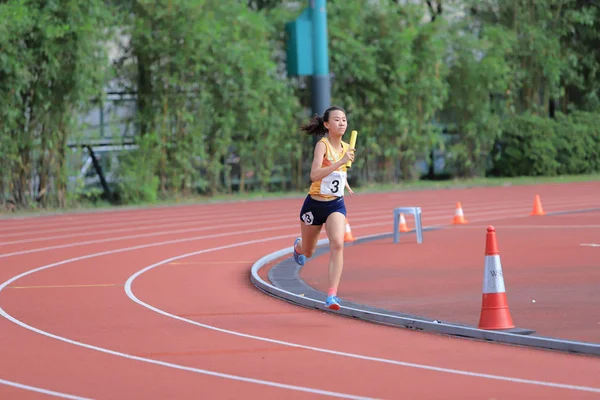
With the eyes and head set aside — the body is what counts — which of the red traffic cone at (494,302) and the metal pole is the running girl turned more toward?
the red traffic cone

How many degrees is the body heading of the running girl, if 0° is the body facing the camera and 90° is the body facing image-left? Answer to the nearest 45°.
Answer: approximately 315°

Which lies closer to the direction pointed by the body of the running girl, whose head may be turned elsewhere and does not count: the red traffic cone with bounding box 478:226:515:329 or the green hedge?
the red traffic cone

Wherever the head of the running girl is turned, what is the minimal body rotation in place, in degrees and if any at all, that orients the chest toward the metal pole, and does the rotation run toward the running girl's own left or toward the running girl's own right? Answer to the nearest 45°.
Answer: approximately 135° to the running girl's own left

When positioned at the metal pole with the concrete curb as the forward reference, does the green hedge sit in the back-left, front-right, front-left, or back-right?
back-left
